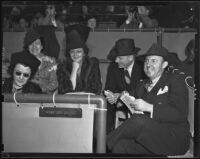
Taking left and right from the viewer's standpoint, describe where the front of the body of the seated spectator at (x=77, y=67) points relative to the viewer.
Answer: facing the viewer

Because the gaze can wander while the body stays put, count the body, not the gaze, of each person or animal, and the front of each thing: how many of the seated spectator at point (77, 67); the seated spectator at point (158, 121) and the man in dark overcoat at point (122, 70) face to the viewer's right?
0

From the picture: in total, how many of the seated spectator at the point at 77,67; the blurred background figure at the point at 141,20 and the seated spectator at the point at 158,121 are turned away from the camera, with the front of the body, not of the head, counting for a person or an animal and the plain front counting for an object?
0

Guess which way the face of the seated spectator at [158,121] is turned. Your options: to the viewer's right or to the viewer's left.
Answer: to the viewer's left

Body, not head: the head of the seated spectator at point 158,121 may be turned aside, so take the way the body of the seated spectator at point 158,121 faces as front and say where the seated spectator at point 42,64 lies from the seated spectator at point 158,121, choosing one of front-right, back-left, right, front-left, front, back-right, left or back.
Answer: front-right

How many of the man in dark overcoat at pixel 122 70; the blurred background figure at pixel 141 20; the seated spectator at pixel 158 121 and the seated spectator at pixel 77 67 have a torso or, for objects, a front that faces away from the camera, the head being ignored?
0

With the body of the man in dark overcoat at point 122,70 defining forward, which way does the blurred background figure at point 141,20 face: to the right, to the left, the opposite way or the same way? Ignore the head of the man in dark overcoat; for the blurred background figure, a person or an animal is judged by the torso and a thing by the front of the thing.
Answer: the same way

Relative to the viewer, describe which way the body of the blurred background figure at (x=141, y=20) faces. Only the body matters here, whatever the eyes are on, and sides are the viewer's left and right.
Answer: facing the viewer and to the left of the viewer

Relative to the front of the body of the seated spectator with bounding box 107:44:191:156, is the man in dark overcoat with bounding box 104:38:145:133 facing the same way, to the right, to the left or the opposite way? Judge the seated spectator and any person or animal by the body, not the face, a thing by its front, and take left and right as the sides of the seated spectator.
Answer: the same way
